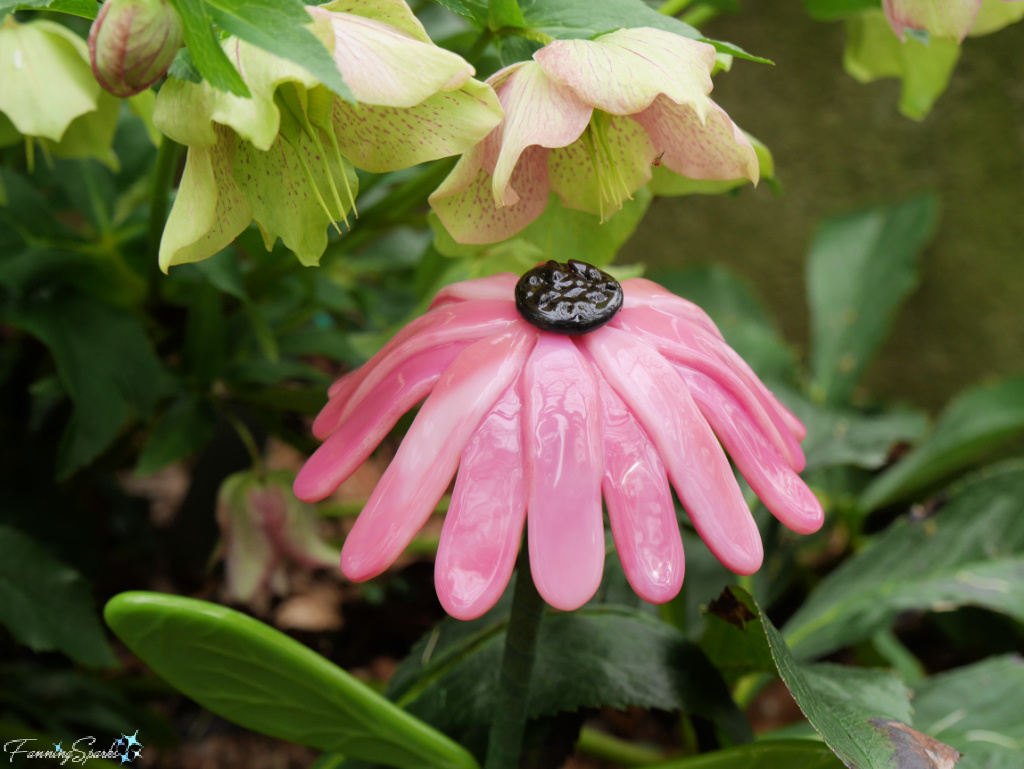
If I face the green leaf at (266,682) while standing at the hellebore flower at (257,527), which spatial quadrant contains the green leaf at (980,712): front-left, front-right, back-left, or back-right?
front-left

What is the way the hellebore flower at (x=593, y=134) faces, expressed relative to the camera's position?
facing the viewer
